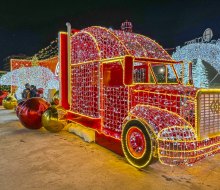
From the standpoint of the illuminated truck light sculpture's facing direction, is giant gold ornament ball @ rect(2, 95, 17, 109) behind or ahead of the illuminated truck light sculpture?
behind

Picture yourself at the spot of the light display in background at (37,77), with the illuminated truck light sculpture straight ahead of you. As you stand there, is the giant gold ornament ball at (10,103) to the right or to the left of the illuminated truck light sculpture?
right

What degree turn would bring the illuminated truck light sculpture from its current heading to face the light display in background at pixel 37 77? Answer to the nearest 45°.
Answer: approximately 180°

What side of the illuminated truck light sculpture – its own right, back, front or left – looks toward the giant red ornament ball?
back

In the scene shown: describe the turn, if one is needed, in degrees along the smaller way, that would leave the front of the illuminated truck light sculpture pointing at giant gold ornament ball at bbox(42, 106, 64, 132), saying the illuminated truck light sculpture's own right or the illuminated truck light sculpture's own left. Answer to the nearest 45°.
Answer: approximately 180°

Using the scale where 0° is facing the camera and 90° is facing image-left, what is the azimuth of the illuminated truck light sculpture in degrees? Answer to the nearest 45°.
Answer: approximately 315°
